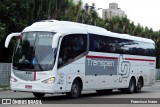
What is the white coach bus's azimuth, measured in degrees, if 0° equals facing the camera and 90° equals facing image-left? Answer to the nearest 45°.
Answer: approximately 45°

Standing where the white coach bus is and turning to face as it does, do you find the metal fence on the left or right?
on its right
